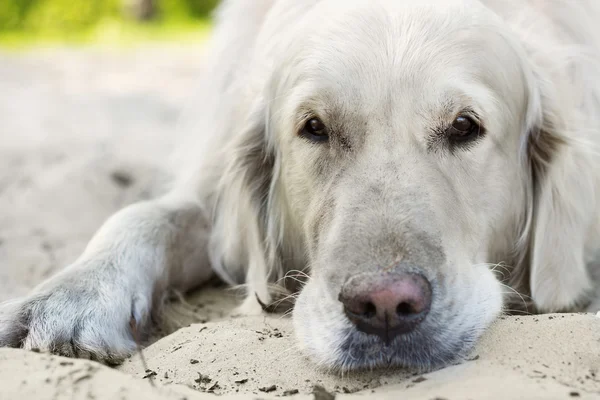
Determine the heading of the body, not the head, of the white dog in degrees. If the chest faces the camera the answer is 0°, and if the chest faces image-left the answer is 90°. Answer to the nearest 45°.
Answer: approximately 0°
